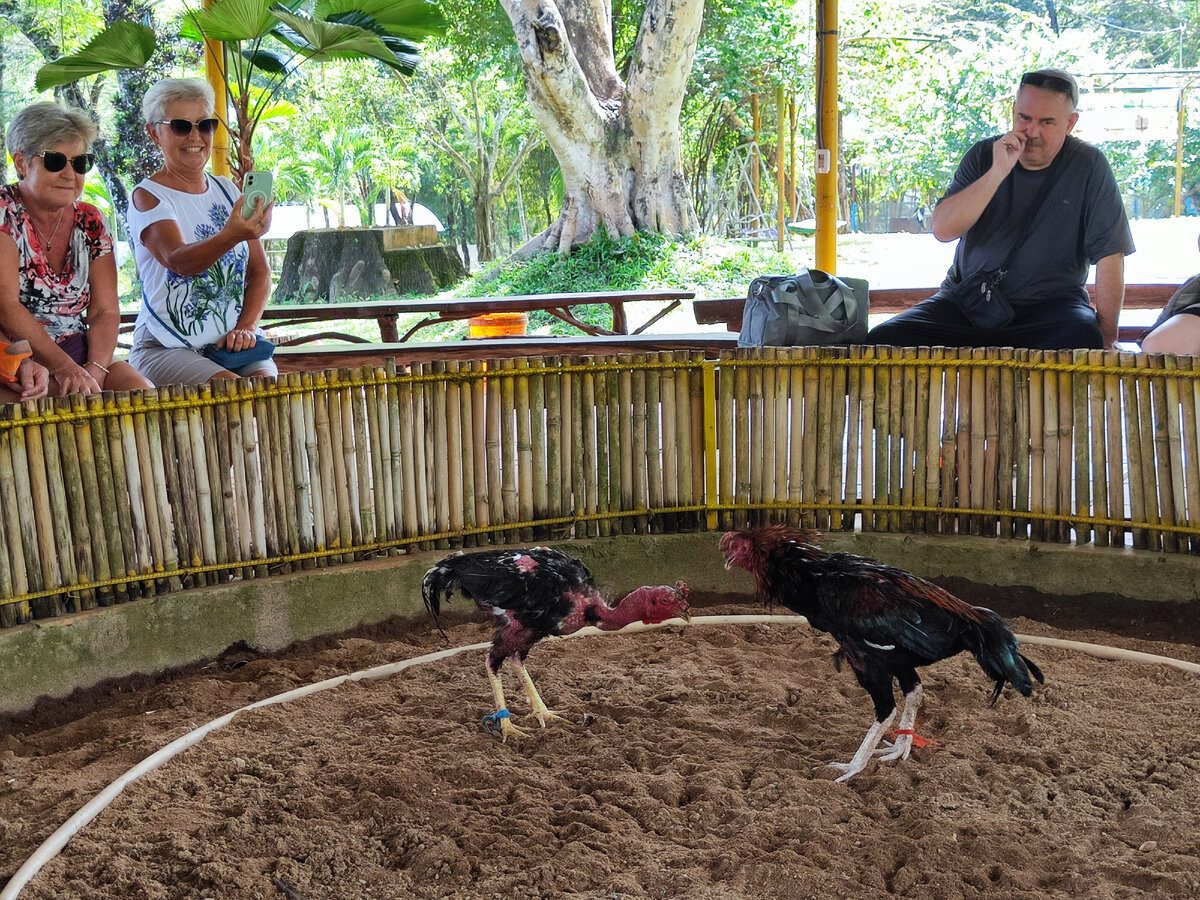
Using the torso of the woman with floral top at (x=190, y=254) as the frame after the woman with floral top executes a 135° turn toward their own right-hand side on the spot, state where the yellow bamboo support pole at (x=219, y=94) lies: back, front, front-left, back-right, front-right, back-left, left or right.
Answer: right

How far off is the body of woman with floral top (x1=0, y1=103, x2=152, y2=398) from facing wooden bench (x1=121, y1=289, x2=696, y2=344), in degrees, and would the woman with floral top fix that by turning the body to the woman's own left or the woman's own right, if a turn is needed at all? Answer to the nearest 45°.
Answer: approximately 90° to the woman's own left

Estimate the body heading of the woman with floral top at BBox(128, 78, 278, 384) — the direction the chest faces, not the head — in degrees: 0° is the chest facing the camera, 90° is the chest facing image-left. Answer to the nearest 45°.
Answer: approximately 315°

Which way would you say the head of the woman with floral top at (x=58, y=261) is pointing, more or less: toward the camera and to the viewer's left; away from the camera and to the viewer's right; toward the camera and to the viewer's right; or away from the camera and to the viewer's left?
toward the camera and to the viewer's right

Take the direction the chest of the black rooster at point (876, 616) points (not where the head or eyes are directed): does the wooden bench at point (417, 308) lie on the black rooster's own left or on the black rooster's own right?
on the black rooster's own right

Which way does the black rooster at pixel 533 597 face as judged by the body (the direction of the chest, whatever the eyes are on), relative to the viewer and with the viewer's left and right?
facing to the right of the viewer

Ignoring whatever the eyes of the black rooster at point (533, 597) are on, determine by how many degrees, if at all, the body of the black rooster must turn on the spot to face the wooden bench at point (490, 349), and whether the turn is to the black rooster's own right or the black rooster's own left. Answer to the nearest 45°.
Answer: approximately 90° to the black rooster's own left

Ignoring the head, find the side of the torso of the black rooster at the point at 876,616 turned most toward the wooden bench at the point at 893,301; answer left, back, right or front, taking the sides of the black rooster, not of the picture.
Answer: right

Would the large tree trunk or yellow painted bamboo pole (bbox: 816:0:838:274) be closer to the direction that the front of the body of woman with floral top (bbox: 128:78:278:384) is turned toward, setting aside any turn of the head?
the yellow painted bamboo pole

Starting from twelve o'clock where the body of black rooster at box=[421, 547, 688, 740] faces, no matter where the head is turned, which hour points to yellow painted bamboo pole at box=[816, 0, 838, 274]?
The yellow painted bamboo pole is roughly at 10 o'clock from the black rooster.

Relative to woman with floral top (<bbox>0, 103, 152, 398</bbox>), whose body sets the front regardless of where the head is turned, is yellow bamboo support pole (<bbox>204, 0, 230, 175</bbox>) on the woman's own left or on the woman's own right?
on the woman's own left

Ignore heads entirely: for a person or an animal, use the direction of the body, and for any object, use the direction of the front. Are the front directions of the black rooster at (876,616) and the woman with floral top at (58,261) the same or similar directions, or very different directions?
very different directions

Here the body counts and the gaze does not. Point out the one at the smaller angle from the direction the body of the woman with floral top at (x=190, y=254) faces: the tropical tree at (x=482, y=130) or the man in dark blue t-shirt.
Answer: the man in dark blue t-shirt

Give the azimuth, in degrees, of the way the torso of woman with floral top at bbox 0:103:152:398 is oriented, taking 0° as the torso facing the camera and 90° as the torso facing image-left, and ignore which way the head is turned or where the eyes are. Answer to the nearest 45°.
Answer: approximately 315°

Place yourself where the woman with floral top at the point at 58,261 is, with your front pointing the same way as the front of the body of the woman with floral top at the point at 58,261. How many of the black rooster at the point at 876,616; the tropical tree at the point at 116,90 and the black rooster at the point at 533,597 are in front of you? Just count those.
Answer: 2

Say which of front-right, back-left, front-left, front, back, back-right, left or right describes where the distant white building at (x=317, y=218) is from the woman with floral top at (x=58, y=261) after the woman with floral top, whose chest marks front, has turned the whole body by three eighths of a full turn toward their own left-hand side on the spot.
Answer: front

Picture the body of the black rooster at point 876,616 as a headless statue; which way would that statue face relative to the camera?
to the viewer's left

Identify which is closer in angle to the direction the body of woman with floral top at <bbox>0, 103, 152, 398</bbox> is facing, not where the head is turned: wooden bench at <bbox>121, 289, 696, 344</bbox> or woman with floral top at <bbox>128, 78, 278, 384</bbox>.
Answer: the woman with floral top
